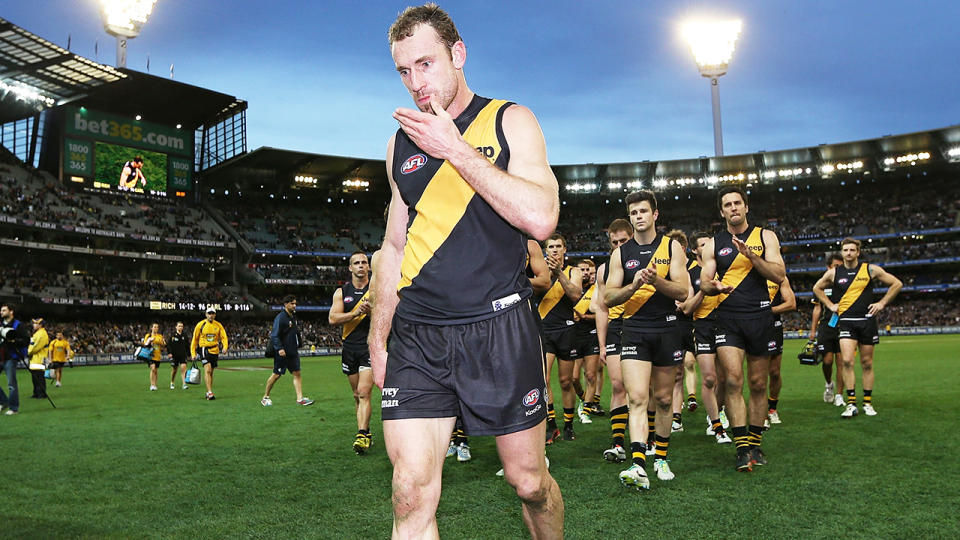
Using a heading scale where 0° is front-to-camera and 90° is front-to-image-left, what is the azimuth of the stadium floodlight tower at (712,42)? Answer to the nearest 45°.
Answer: approximately 0°

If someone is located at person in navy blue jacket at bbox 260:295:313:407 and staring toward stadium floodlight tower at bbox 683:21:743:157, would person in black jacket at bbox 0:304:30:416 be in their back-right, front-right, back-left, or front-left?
back-left

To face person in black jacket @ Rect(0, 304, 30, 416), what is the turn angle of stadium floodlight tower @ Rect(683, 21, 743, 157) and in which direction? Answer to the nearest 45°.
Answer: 0° — it already faces them

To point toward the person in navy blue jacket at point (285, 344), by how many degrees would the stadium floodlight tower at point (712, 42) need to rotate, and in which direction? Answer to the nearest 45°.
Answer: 0° — it already faces them
